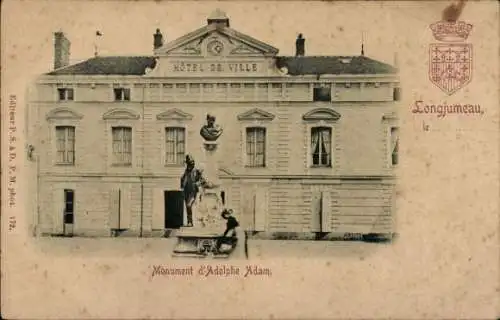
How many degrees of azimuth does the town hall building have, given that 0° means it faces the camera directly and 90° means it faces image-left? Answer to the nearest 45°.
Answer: approximately 0°
